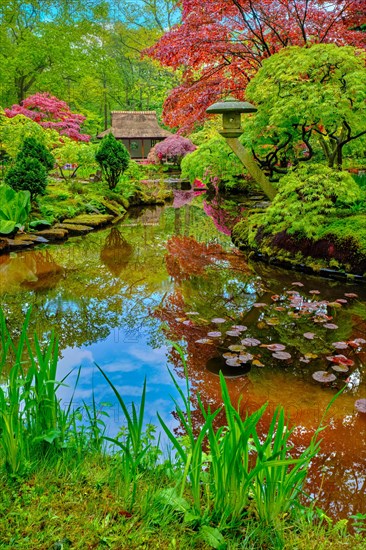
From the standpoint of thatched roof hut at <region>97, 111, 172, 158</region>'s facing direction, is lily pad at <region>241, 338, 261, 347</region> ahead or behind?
ahead

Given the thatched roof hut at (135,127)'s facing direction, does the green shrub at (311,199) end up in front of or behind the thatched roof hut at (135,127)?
in front

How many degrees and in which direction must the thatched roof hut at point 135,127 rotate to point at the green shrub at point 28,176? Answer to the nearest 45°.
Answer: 0° — it already faces it

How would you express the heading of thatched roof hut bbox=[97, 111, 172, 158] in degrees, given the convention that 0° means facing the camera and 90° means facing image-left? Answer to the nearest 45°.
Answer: approximately 0°

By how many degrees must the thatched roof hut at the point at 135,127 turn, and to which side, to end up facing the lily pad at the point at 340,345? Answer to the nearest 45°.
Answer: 0° — it already faces it

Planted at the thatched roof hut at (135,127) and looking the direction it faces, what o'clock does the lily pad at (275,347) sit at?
The lily pad is roughly at 12 o'clock from the thatched roof hut.

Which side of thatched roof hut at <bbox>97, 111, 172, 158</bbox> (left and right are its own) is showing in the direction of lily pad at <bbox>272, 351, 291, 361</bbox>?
front

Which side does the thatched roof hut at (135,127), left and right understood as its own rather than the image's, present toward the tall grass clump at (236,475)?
front

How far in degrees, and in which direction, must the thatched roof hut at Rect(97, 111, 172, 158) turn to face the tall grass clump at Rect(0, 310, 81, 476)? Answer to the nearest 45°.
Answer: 0° — it already faces it

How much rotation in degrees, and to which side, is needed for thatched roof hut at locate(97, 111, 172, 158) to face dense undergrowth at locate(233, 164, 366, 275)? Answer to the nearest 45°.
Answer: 0° — it already faces it

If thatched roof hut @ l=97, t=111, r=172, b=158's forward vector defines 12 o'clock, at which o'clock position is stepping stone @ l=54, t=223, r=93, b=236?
The stepping stone is roughly at 12 o'clock from the thatched roof hut.
